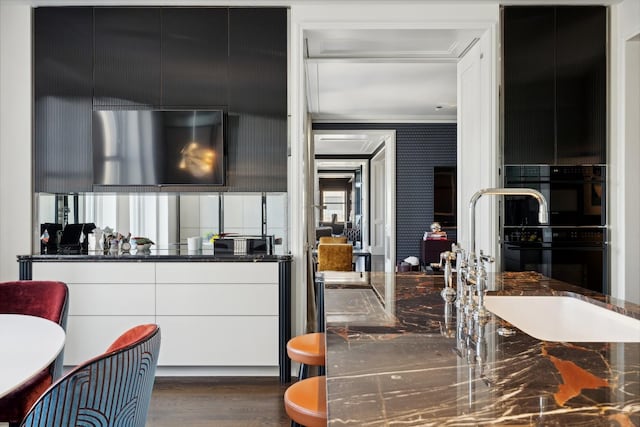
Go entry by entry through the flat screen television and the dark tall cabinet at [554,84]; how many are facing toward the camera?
2

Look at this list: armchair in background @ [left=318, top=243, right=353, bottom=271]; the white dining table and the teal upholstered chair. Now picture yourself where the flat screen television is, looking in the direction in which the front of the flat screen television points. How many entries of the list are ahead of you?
2

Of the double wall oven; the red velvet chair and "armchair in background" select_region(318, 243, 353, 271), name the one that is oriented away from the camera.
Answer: the armchair in background

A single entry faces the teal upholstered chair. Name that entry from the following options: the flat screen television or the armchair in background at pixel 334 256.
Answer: the flat screen television

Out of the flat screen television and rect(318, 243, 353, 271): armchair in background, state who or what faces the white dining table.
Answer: the flat screen television

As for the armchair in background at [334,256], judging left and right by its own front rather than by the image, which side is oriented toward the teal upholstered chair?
back

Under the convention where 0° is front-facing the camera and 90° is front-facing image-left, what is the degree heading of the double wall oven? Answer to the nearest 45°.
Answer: approximately 0°

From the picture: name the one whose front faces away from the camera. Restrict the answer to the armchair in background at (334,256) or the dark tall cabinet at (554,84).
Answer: the armchair in background

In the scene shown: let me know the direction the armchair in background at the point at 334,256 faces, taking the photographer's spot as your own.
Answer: facing away from the viewer

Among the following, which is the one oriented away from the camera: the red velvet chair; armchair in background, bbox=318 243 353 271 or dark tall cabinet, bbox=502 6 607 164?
the armchair in background
